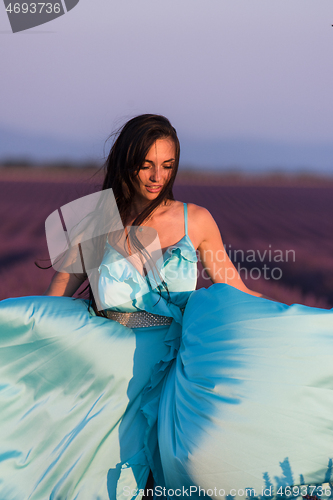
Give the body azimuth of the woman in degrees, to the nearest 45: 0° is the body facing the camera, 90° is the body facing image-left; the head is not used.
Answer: approximately 0°
